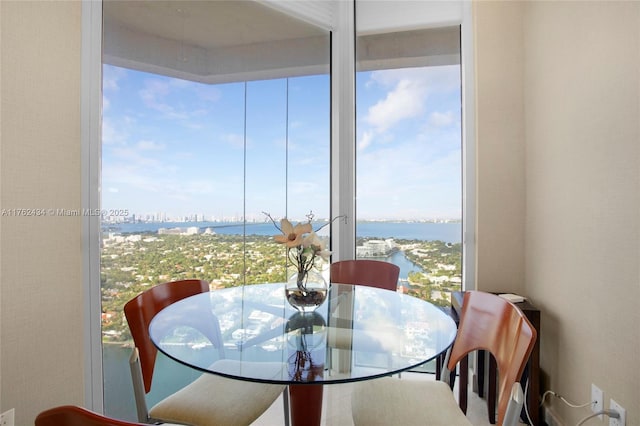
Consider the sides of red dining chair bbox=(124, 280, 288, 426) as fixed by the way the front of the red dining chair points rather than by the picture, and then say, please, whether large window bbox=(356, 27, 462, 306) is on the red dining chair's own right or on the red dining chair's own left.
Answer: on the red dining chair's own left

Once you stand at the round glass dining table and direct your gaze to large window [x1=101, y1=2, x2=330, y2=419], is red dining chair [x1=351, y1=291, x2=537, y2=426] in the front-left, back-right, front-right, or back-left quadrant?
back-right
